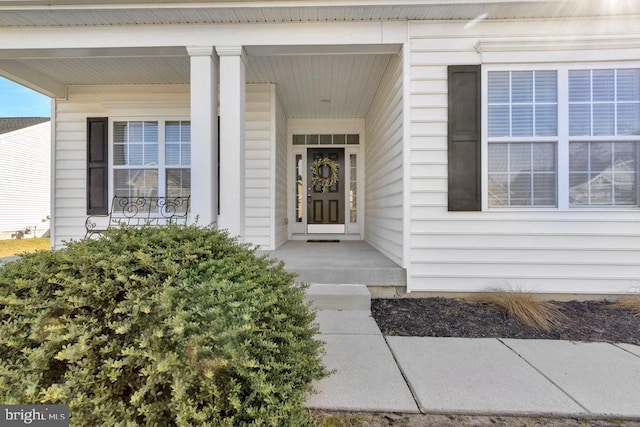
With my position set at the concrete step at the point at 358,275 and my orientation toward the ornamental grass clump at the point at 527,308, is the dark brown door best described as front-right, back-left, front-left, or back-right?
back-left

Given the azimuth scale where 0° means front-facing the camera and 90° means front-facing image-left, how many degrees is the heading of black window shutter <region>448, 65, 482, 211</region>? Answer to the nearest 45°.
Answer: approximately 0°

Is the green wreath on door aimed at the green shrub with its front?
yes

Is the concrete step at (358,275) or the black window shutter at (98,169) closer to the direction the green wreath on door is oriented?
the concrete step

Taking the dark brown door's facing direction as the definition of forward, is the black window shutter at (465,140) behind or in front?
in front
